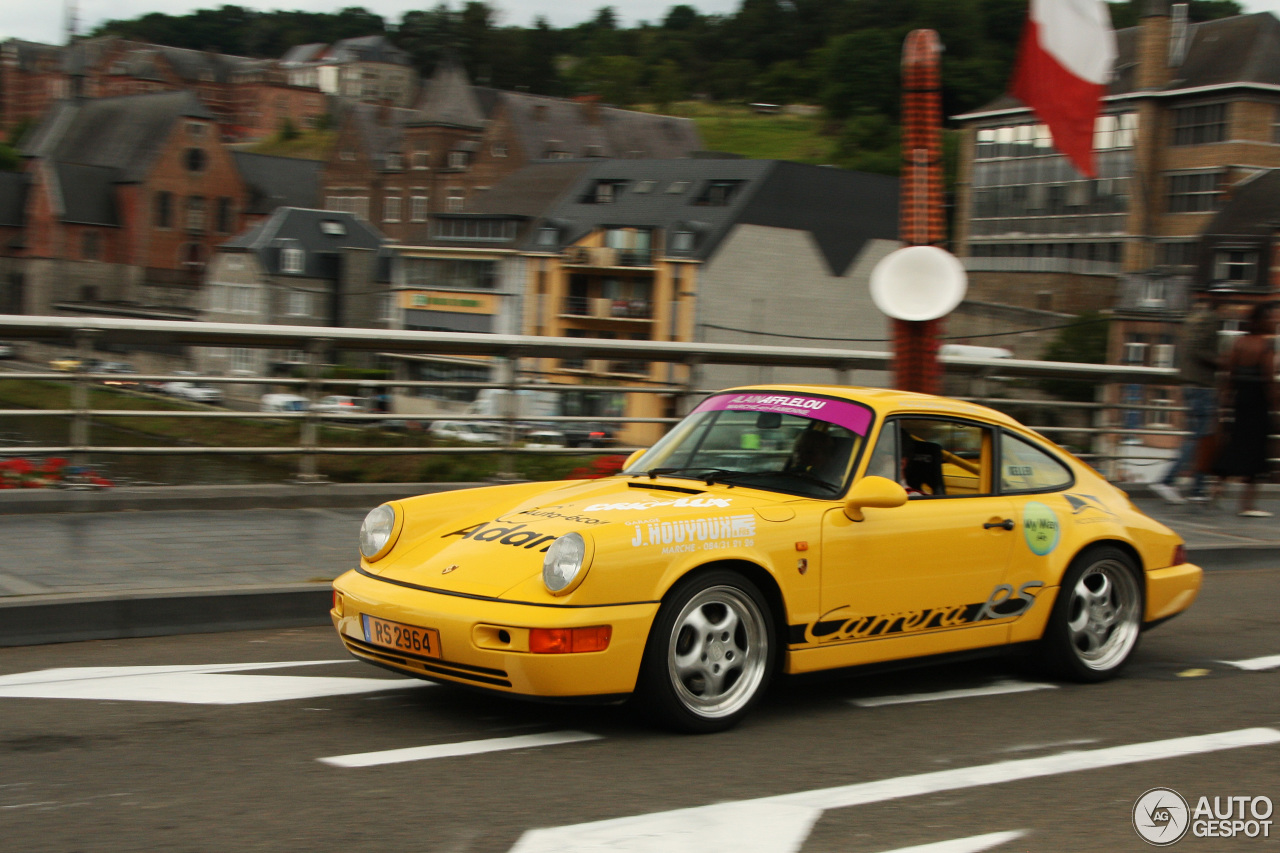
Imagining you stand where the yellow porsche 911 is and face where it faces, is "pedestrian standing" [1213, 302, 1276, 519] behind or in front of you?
behind

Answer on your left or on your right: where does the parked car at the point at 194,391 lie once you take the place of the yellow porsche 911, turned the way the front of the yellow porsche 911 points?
on your right

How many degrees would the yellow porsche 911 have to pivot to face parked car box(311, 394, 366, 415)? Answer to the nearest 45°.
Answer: approximately 90° to its right

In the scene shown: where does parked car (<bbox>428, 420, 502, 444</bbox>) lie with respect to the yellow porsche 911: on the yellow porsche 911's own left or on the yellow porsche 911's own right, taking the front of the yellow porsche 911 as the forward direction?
on the yellow porsche 911's own right

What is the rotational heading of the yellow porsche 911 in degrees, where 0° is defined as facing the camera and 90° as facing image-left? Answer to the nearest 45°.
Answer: approximately 45°

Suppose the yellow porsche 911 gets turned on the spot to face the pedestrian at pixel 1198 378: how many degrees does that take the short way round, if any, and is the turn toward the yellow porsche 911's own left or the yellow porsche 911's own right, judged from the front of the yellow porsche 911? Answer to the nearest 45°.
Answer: approximately 180°
